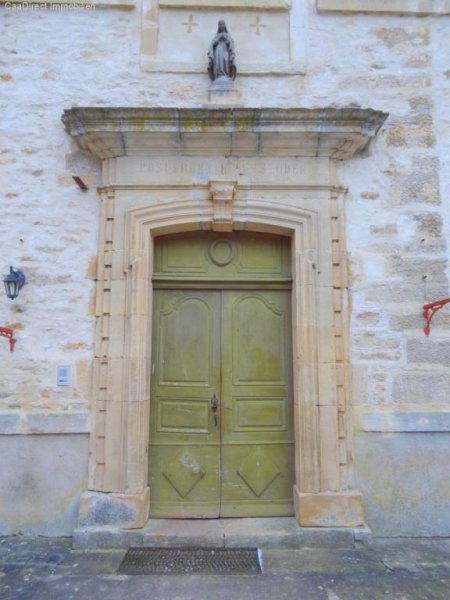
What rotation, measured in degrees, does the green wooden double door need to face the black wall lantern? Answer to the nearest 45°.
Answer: approximately 90° to its right

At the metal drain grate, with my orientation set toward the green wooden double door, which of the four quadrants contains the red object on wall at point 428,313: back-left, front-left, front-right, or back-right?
front-right

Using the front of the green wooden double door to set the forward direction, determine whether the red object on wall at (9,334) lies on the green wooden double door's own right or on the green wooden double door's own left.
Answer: on the green wooden double door's own right

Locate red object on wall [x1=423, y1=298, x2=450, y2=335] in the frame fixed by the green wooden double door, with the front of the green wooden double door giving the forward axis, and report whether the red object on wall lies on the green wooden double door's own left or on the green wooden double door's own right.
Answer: on the green wooden double door's own left

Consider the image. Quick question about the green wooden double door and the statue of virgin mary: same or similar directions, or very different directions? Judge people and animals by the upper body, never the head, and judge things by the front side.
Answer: same or similar directions

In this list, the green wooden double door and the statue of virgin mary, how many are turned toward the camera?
2

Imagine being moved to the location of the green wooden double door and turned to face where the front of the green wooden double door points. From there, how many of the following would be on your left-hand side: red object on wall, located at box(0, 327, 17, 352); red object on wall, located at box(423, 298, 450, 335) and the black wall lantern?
1

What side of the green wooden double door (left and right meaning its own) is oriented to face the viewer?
front
